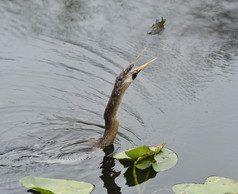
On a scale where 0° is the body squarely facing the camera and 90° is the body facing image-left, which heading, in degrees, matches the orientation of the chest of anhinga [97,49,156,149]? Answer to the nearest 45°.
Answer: approximately 270°

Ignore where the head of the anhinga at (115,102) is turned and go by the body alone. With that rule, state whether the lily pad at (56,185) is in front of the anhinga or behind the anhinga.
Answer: behind
